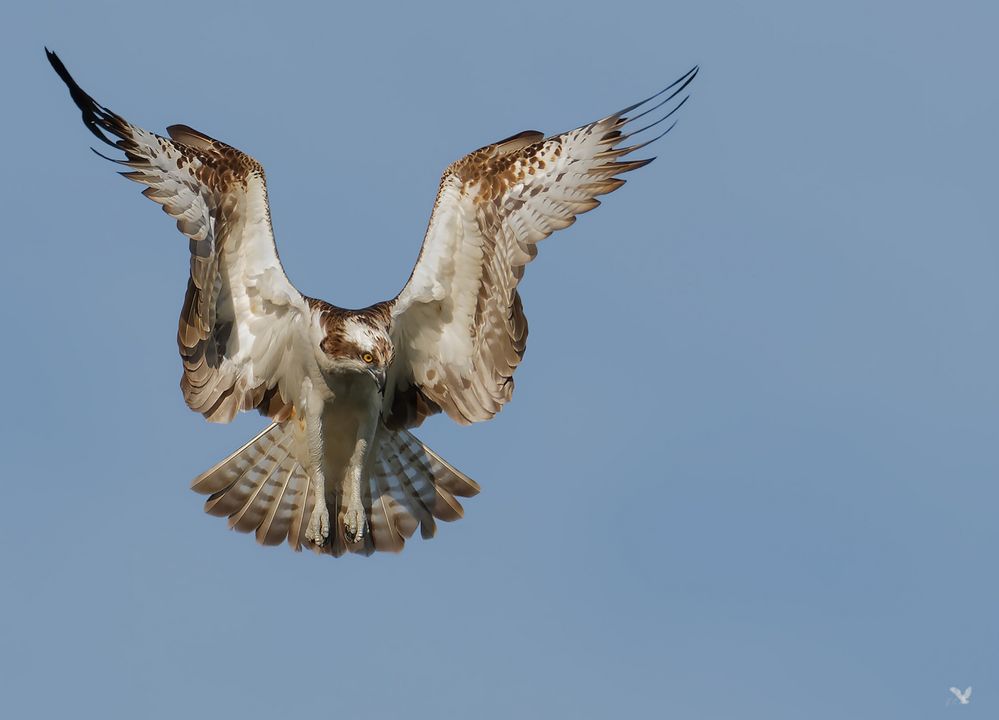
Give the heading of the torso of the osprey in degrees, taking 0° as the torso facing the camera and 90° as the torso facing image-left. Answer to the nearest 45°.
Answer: approximately 0°
